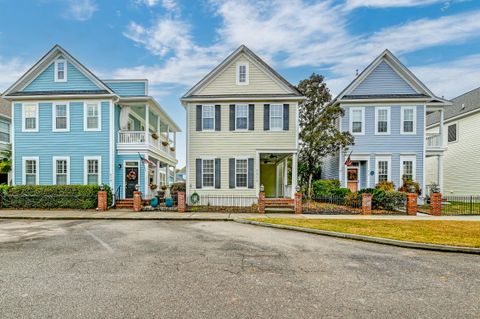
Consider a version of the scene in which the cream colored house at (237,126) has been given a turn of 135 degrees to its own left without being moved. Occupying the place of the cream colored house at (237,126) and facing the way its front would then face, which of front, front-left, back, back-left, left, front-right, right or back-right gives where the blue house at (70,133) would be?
back-left

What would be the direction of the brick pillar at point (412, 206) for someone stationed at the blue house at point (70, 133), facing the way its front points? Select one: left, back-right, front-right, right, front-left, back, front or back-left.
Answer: front-left

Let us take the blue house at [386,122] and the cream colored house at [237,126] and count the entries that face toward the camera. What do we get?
2

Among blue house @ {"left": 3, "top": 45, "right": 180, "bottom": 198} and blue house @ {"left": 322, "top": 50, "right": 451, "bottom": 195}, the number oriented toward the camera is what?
2

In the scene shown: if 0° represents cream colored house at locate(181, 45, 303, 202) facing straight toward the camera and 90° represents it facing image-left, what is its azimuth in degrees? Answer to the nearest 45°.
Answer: approximately 0°

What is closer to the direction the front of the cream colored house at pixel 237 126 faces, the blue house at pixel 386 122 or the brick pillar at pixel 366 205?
the brick pillar

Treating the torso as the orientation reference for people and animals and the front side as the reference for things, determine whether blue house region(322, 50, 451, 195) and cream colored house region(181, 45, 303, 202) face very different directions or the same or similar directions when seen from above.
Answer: same or similar directions

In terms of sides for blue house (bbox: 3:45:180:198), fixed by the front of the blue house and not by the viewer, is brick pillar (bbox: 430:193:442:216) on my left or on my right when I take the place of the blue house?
on my left

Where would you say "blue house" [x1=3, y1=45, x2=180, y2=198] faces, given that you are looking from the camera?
facing the viewer
